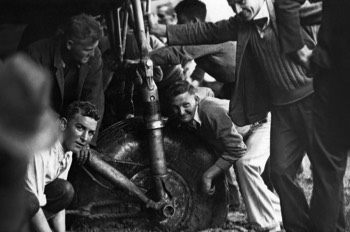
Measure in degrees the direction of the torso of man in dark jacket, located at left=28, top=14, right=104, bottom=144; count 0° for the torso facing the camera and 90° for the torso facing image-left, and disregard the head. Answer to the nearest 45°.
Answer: approximately 315°

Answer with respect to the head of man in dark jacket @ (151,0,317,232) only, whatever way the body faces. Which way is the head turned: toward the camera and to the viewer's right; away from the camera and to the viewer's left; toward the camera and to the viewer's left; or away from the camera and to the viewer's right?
toward the camera and to the viewer's left
